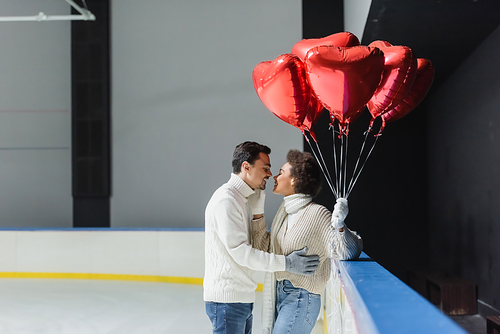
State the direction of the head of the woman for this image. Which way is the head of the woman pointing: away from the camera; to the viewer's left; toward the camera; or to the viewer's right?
to the viewer's left

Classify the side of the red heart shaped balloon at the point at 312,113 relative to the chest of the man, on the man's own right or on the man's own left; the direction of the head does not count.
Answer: on the man's own left

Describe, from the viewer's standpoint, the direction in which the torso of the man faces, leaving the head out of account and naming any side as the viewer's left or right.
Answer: facing to the right of the viewer

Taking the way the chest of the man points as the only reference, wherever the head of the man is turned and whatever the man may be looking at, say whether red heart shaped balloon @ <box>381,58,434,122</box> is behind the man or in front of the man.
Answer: in front

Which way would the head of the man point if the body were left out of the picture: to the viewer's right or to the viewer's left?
to the viewer's right
